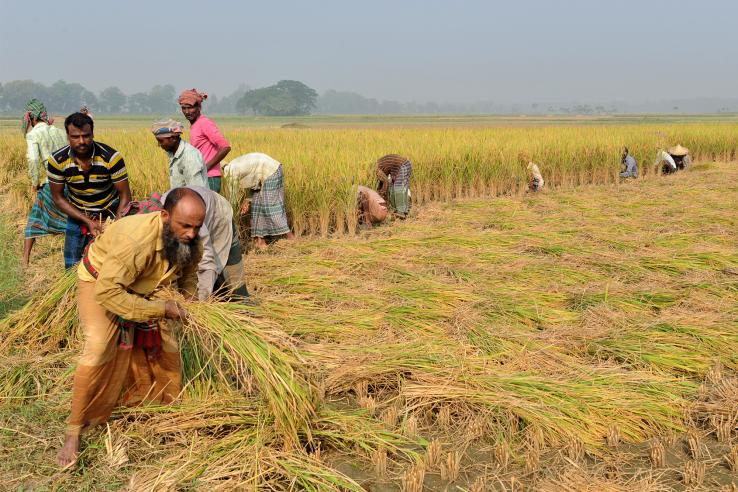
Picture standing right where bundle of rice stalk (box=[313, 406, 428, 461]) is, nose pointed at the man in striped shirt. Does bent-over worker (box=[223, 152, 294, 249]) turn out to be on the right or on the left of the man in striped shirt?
right

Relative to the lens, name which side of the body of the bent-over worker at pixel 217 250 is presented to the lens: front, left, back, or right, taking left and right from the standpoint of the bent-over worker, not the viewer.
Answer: left

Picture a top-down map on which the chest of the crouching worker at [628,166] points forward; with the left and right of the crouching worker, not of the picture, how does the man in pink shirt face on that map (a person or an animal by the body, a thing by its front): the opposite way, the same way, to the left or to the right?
to the left

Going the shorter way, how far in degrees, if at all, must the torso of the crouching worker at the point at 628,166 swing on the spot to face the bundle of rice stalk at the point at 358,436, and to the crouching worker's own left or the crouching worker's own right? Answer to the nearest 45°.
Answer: approximately 90° to the crouching worker's own left

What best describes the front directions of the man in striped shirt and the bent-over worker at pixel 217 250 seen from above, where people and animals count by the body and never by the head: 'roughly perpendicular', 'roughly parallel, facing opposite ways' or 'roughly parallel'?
roughly perpendicular

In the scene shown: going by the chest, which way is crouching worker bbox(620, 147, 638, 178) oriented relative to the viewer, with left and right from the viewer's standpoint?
facing to the left of the viewer

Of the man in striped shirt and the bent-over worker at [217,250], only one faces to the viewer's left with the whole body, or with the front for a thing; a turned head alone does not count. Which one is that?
the bent-over worker
